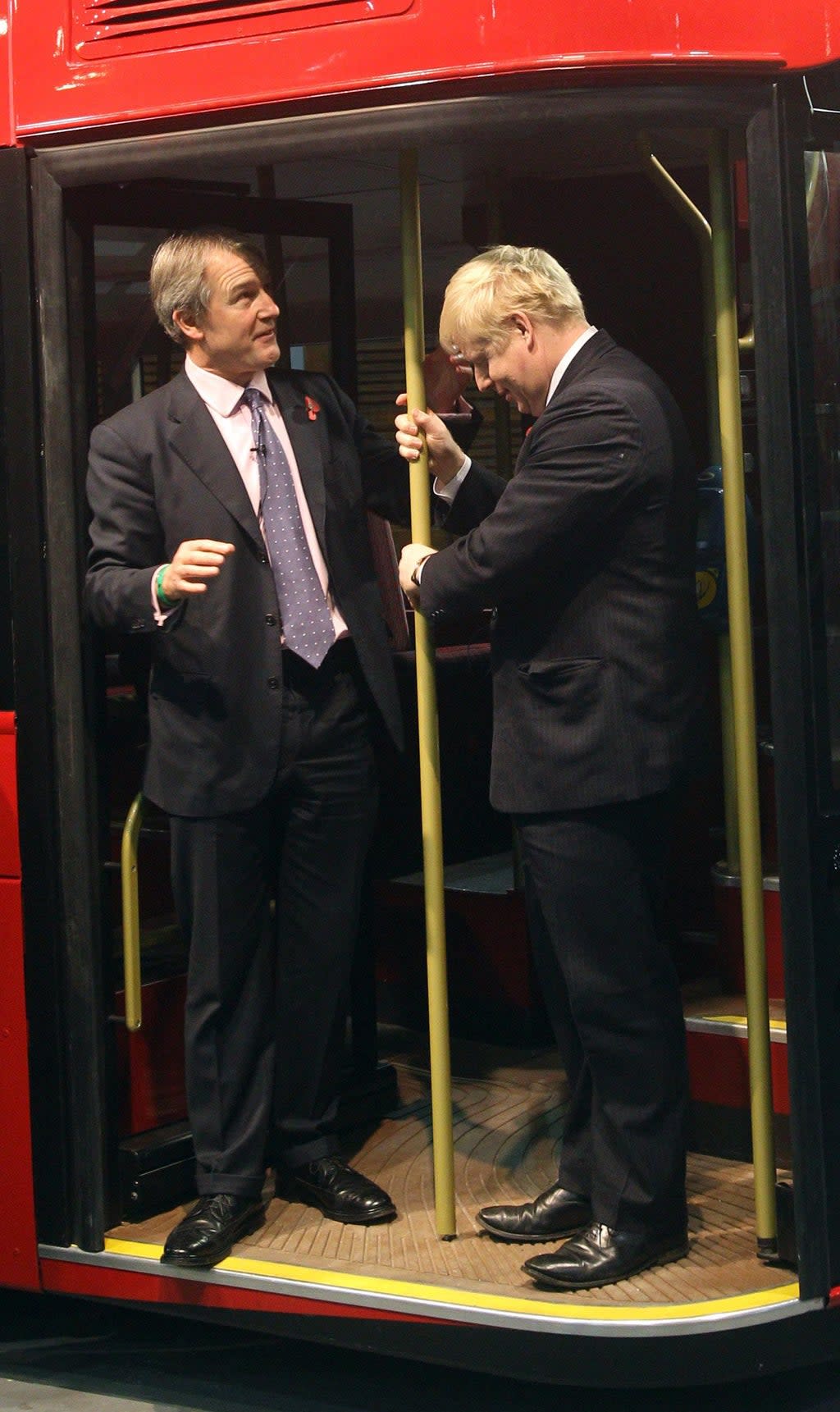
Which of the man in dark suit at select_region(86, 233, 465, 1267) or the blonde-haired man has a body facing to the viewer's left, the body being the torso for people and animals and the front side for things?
the blonde-haired man

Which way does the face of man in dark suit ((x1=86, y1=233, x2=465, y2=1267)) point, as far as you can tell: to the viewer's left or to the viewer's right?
to the viewer's right

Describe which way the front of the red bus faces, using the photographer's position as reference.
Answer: facing away from the viewer and to the left of the viewer

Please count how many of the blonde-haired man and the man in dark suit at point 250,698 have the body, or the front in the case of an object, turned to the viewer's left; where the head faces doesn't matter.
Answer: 1

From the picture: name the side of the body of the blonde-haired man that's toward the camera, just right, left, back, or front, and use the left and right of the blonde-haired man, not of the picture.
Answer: left

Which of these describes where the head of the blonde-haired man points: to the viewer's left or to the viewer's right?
to the viewer's left

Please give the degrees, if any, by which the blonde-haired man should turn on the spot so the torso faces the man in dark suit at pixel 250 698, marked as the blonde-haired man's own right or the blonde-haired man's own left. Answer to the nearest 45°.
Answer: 0° — they already face them
